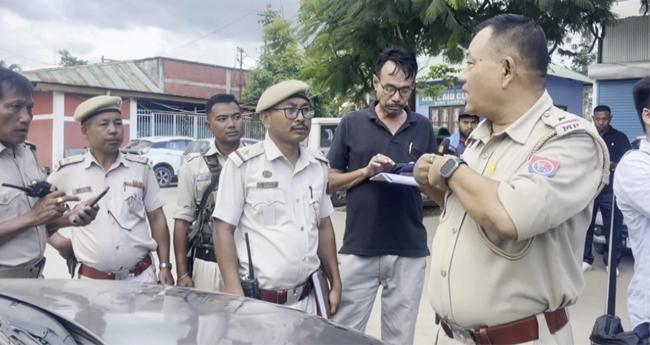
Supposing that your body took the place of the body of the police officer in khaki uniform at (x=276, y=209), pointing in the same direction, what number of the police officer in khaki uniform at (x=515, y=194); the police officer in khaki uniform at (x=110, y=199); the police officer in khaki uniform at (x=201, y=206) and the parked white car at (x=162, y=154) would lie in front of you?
1

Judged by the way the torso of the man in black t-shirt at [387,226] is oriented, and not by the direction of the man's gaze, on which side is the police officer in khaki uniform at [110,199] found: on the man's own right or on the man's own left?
on the man's own right

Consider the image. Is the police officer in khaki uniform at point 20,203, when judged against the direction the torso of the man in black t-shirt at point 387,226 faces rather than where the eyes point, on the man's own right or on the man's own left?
on the man's own right

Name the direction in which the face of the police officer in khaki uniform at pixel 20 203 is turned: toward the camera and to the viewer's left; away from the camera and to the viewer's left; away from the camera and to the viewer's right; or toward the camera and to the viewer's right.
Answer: toward the camera and to the viewer's right

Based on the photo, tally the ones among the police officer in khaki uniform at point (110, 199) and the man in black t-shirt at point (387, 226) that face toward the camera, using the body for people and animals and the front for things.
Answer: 2

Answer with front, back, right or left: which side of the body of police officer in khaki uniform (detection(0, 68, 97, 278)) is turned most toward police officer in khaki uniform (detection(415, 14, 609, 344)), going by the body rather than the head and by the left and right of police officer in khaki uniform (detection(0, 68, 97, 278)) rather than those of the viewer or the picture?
front

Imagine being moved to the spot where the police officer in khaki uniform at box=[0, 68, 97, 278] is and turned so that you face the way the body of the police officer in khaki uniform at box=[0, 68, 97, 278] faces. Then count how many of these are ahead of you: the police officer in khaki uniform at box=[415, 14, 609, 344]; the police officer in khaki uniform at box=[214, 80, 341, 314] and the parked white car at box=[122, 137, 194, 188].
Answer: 2

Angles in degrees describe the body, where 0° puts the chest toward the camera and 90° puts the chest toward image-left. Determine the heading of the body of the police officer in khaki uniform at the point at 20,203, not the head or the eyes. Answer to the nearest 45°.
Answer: approximately 315°

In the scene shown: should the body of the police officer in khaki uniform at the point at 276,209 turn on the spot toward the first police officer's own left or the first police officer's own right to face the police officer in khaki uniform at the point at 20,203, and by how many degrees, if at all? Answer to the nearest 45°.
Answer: approximately 135° to the first police officer's own right

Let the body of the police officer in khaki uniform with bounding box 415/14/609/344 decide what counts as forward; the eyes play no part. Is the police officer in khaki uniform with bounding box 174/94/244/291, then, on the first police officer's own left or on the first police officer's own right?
on the first police officer's own right

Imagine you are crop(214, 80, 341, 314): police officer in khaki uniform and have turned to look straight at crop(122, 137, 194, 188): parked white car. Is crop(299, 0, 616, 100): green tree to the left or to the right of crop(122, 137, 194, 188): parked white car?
right

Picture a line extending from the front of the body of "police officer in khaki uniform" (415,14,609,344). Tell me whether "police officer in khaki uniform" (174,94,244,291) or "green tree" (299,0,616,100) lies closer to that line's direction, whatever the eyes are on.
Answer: the police officer in khaki uniform
